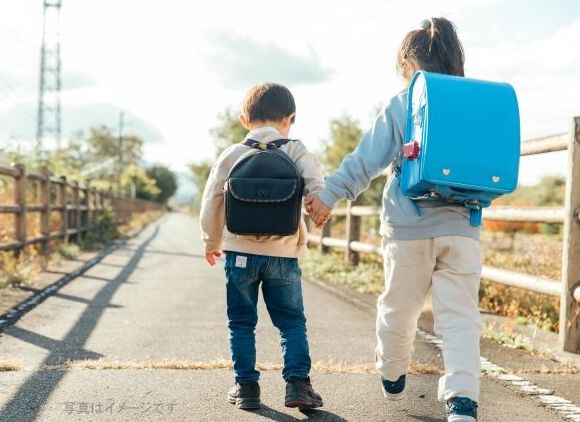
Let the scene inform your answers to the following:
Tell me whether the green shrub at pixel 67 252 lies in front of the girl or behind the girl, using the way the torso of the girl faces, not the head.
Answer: in front

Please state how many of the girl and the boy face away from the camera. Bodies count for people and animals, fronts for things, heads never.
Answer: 2

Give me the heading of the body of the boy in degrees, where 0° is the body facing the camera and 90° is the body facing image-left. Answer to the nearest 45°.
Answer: approximately 180°

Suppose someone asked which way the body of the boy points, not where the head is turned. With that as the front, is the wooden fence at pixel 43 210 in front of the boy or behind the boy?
in front

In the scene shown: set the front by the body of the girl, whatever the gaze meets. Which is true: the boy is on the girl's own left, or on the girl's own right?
on the girl's own left

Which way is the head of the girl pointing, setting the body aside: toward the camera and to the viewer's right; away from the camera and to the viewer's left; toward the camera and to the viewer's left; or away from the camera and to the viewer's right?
away from the camera and to the viewer's left

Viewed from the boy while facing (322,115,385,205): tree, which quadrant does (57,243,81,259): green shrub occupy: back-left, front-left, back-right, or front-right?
front-left

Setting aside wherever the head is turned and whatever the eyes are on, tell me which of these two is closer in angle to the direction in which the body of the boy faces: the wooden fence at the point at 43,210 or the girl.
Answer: the wooden fence

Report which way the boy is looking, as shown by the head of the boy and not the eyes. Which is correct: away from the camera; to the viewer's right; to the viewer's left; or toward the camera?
away from the camera

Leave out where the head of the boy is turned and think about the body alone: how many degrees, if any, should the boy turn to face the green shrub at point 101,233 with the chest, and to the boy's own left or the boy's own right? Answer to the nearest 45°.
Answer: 0° — they already face it

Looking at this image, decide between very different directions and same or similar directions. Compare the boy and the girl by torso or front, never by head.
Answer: same or similar directions

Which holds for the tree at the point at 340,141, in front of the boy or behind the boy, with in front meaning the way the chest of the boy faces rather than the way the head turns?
in front

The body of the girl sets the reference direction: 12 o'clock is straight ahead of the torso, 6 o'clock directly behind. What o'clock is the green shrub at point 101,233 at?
The green shrub is roughly at 11 o'clock from the girl.

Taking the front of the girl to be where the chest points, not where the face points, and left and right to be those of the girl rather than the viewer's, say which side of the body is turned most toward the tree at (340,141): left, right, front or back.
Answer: front

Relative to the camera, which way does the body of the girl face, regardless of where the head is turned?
away from the camera
